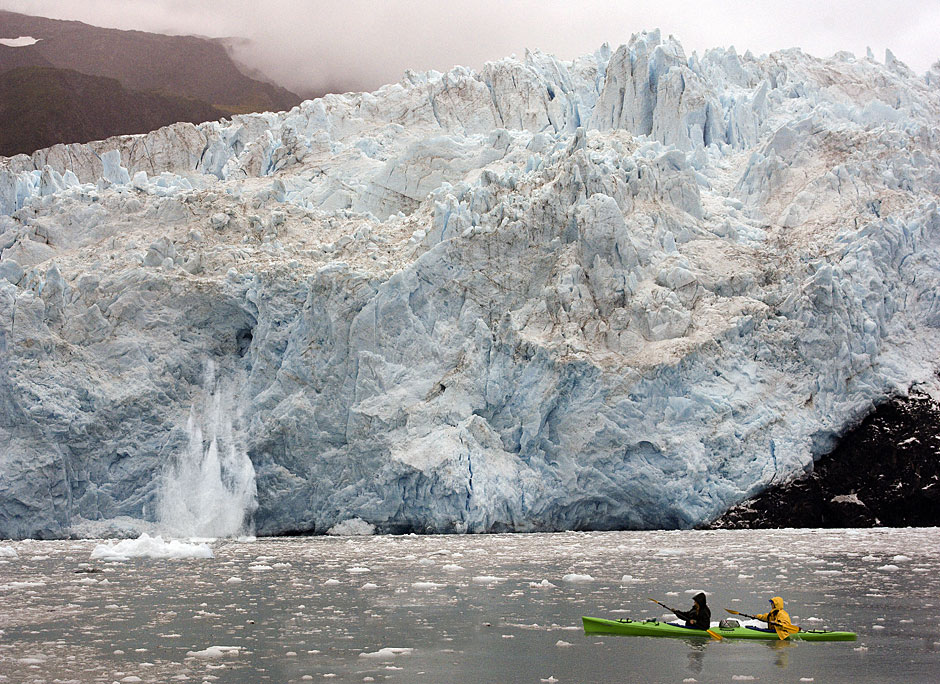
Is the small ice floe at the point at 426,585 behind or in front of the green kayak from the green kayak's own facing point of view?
in front

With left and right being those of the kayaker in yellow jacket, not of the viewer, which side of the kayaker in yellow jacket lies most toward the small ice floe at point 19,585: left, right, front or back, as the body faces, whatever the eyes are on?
front

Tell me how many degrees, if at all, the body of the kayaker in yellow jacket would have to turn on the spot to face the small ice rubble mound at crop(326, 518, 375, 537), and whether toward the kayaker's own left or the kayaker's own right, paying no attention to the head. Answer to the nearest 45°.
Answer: approximately 45° to the kayaker's own right

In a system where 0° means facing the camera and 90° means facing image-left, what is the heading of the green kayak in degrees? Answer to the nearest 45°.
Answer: approximately 90°

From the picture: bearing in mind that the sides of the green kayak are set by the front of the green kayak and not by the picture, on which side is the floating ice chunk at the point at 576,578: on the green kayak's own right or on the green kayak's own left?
on the green kayak's own right

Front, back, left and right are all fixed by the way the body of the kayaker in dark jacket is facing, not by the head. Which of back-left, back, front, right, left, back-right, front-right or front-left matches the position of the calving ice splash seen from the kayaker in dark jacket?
front-right

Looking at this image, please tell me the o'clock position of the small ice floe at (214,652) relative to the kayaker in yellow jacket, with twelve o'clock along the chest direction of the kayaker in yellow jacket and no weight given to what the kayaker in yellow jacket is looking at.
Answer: The small ice floe is roughly at 11 o'clock from the kayaker in yellow jacket.

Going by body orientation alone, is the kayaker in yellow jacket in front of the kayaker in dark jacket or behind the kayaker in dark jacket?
behind

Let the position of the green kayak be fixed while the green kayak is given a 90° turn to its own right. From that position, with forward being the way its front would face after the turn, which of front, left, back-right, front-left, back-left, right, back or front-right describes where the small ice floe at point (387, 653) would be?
back-left

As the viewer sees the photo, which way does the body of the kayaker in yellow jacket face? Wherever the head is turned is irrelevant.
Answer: to the viewer's left

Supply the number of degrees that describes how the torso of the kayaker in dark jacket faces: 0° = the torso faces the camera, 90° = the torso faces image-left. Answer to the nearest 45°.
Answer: approximately 90°

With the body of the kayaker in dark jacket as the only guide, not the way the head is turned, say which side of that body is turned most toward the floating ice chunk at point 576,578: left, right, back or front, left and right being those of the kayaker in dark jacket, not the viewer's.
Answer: right

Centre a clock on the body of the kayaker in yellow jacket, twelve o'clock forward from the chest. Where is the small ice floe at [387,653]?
The small ice floe is roughly at 11 o'clock from the kayaker in yellow jacket.
